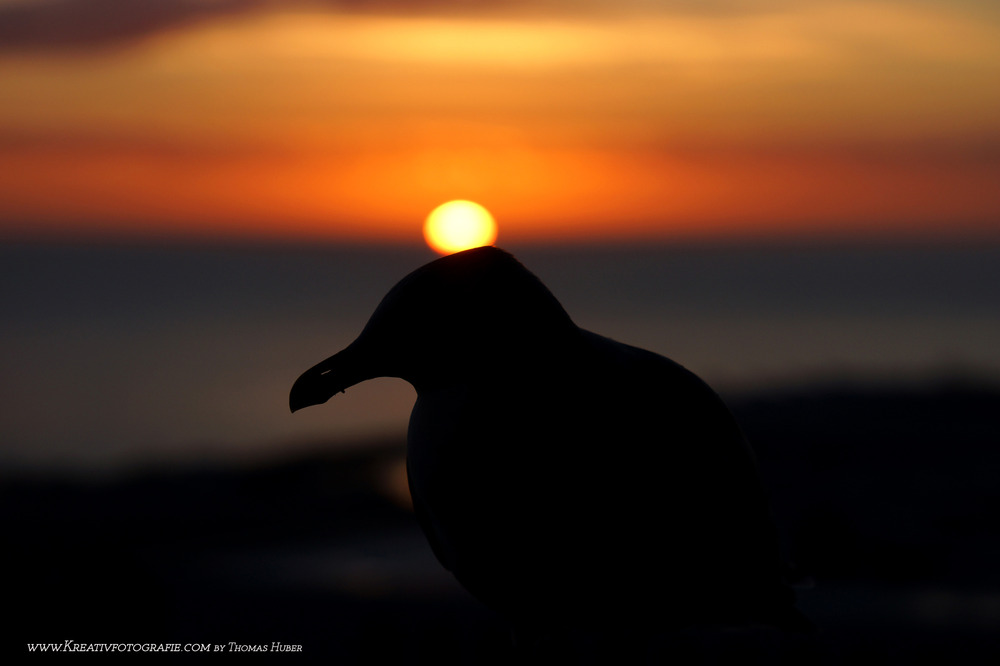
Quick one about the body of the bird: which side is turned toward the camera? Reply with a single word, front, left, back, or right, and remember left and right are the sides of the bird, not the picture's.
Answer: left
